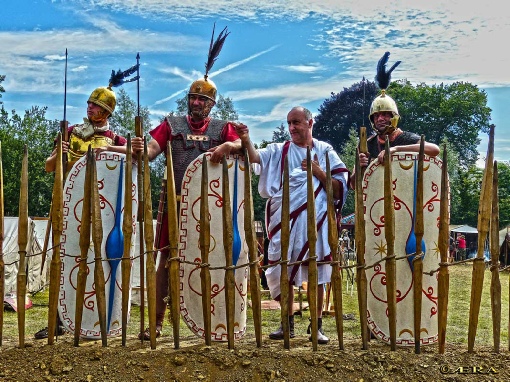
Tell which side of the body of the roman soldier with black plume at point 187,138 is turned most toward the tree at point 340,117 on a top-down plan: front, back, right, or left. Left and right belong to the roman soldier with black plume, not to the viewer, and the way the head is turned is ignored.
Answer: back

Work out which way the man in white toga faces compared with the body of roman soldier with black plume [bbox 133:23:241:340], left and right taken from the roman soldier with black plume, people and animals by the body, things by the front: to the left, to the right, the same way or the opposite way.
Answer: the same way

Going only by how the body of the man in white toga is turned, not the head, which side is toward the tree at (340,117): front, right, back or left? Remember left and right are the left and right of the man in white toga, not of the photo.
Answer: back

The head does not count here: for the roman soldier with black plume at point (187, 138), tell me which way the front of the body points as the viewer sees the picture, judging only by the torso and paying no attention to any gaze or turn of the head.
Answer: toward the camera

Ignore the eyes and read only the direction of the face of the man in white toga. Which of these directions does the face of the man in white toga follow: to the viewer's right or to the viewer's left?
to the viewer's left

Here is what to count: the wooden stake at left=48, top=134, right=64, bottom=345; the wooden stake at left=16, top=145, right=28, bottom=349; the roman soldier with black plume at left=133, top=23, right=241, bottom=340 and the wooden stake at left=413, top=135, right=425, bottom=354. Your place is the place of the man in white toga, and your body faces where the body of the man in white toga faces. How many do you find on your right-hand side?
3

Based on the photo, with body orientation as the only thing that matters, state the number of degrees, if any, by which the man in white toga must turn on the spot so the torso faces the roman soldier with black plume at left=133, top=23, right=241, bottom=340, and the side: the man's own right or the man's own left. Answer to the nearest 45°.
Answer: approximately 90° to the man's own right

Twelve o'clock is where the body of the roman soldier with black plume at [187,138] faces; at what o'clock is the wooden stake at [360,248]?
The wooden stake is roughly at 10 o'clock from the roman soldier with black plume.

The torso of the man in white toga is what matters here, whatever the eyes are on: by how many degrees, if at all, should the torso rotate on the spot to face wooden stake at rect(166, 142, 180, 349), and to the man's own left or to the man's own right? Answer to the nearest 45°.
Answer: approximately 45° to the man's own right

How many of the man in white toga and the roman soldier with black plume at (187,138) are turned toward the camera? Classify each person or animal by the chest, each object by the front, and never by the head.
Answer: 2

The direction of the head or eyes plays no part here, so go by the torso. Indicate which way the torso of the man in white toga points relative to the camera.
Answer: toward the camera
